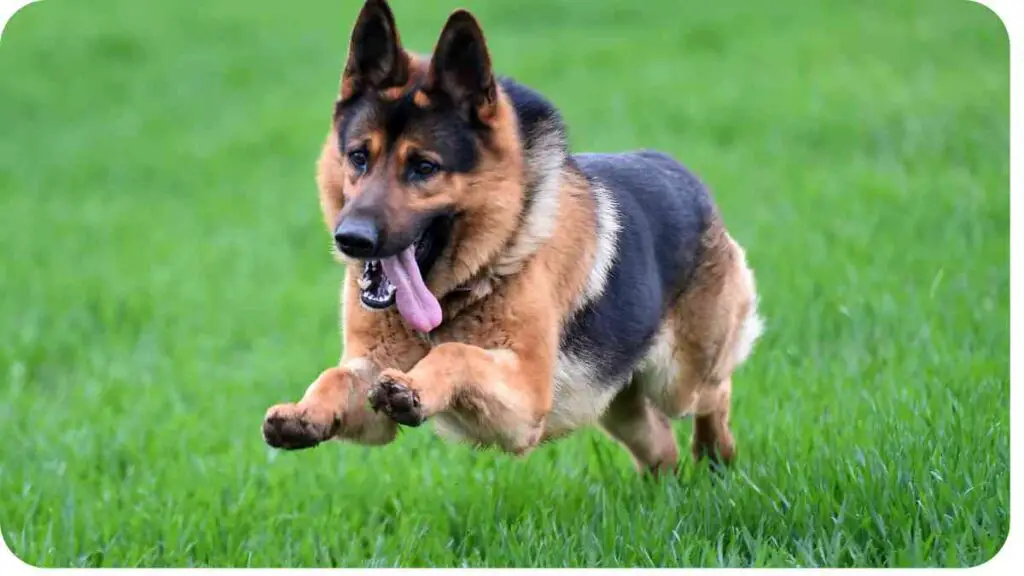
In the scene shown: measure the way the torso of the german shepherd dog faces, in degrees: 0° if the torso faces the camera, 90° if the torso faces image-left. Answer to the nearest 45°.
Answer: approximately 45°
